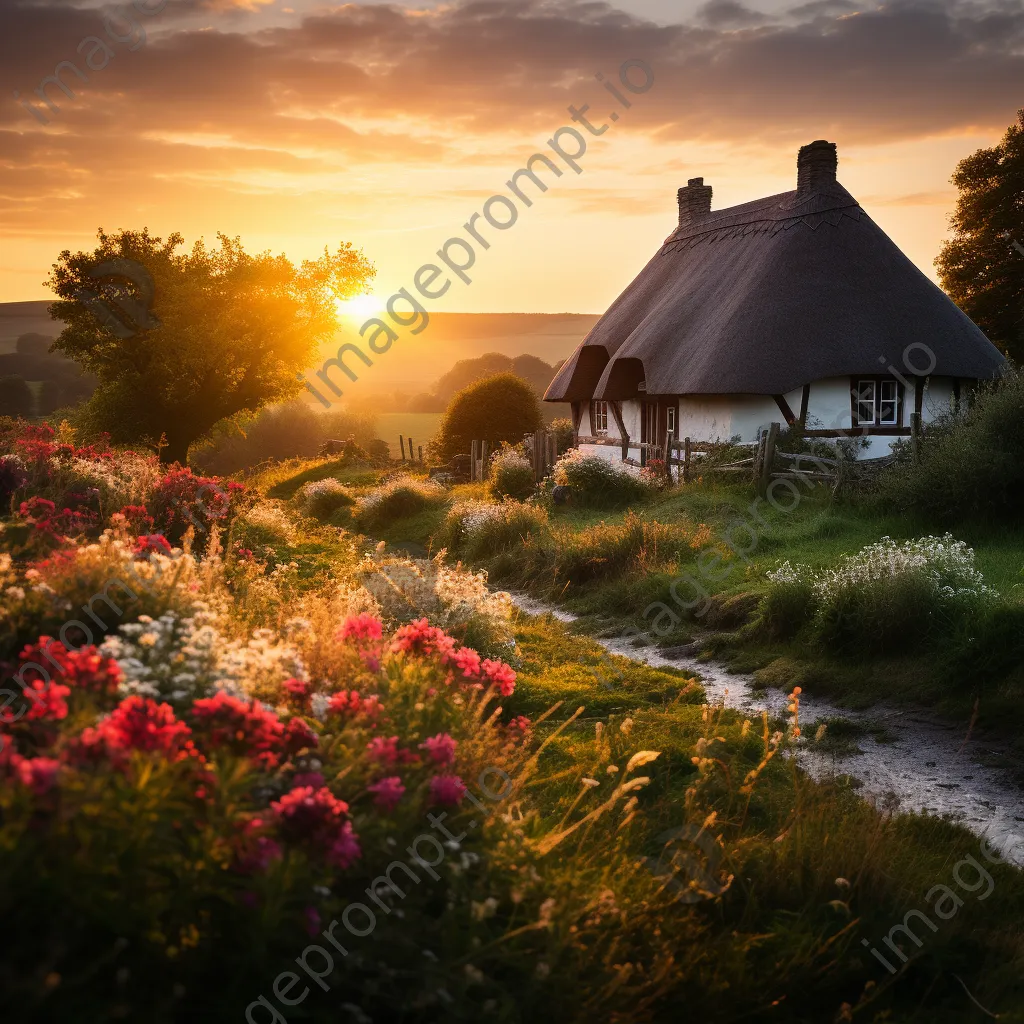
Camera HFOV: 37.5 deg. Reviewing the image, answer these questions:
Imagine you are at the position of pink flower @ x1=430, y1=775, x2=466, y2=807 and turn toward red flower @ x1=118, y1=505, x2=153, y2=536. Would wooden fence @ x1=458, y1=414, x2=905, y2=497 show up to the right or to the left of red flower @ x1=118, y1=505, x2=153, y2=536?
right

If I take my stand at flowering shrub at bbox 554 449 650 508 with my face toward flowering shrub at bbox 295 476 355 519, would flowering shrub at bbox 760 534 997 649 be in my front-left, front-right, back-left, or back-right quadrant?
back-left

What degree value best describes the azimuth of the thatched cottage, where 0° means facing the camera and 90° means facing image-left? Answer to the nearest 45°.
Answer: approximately 45°

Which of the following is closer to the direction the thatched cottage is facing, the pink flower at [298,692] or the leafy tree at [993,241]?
the pink flower

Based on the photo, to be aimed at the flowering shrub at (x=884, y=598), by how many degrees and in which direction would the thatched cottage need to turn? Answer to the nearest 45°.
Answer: approximately 45° to its left

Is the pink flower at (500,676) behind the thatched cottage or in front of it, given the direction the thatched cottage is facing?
in front

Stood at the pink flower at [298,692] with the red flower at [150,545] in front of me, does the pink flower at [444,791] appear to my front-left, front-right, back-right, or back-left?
back-right

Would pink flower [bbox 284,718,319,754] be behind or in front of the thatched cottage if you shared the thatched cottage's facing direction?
in front
